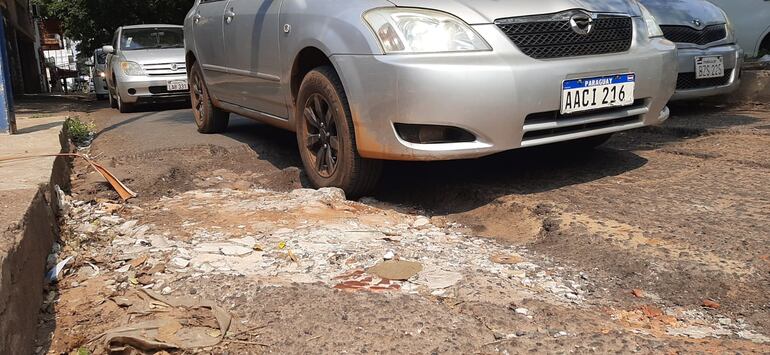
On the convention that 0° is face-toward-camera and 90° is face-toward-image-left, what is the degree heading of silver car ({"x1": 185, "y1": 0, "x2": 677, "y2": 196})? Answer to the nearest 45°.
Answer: approximately 315°

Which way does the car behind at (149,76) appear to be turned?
toward the camera

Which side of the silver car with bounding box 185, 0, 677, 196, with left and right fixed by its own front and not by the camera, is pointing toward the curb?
right

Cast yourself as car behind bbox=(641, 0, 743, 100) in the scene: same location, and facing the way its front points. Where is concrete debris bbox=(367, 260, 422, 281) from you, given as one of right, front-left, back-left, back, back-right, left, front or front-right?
front-right

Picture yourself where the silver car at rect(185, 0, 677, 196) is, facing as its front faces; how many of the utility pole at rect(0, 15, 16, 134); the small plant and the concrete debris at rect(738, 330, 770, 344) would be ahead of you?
1

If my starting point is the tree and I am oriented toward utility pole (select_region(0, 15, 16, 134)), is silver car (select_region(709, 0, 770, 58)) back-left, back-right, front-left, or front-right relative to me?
front-left

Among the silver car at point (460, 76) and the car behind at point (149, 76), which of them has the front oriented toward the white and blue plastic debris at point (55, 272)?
the car behind

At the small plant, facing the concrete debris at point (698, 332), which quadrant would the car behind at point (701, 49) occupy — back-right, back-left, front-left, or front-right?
front-left

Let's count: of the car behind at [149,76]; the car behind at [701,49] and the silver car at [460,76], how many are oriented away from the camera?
0

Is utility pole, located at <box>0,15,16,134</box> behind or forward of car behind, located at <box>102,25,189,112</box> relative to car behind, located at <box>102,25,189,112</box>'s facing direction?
forward

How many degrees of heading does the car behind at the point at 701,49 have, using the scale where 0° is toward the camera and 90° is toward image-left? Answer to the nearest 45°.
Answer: approximately 315°

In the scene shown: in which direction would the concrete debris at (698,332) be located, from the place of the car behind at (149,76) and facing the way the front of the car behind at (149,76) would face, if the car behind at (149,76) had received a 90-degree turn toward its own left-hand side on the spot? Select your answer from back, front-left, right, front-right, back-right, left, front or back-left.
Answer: right

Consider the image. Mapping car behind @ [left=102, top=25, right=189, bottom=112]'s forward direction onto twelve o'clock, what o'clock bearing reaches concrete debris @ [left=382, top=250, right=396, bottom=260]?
The concrete debris is roughly at 12 o'clock from the car behind.

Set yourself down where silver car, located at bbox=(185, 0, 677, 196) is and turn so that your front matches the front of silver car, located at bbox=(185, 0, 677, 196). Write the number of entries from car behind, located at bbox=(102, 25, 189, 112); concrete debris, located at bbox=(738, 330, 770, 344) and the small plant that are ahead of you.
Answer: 1

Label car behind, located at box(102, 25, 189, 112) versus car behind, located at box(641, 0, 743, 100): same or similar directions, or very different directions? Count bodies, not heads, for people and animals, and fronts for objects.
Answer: same or similar directions

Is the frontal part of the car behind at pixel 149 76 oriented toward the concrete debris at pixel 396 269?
yes

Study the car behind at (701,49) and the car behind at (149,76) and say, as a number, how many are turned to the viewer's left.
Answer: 0
